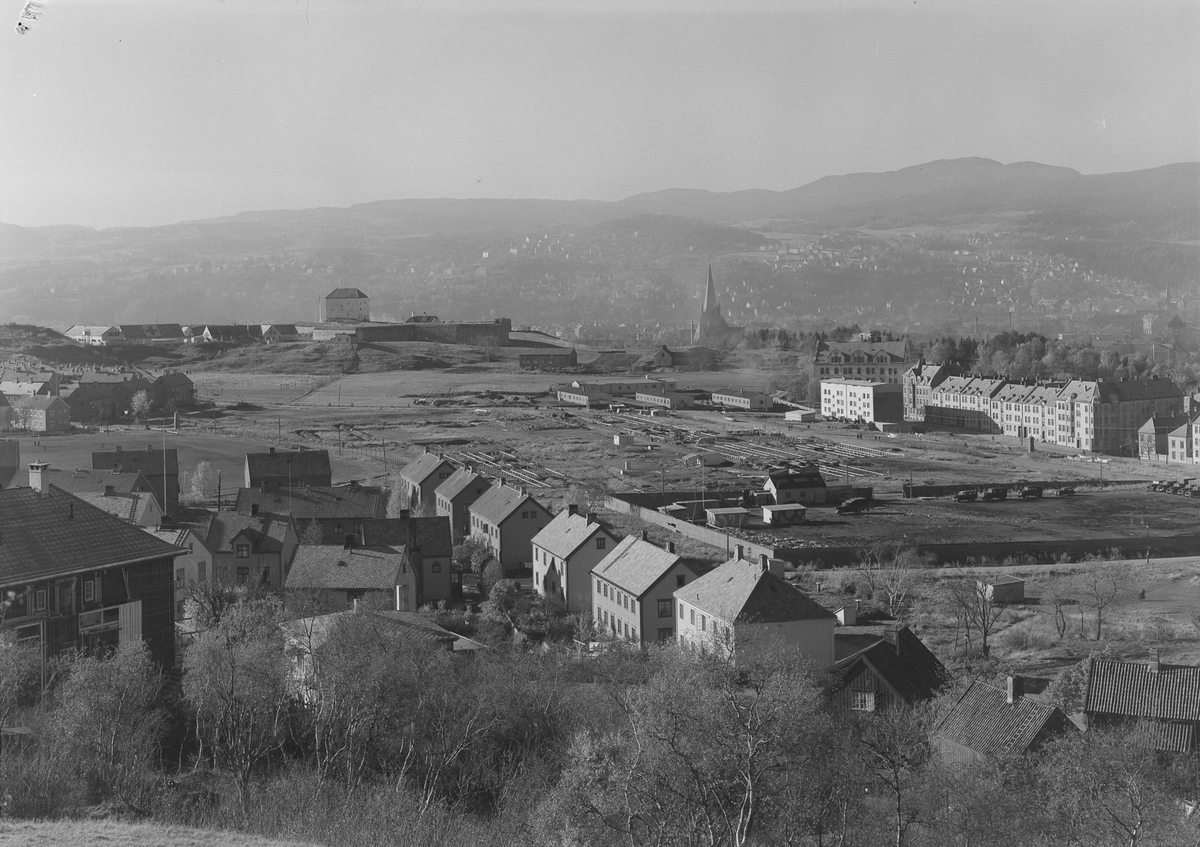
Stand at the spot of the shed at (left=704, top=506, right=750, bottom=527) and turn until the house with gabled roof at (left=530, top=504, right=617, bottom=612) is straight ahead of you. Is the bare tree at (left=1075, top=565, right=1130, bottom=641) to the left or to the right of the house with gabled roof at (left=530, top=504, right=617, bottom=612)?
left

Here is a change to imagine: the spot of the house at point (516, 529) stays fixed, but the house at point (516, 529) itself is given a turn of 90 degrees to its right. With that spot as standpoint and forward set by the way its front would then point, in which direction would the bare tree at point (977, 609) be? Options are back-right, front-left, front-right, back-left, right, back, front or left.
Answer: back

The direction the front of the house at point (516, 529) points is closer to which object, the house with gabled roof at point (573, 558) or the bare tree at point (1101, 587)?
the house with gabled roof

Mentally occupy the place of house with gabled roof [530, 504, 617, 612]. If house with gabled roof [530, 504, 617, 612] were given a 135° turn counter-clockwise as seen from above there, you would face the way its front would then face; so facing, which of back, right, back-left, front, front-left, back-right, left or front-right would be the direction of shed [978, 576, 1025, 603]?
front

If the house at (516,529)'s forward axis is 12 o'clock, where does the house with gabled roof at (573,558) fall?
the house with gabled roof at (573,558) is roughly at 10 o'clock from the house at (516,529).

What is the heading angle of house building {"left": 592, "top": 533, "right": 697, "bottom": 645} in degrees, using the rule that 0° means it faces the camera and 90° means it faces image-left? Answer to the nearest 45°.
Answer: approximately 45°

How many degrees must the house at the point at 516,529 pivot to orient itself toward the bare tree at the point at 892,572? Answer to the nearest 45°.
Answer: approximately 135° to its left
